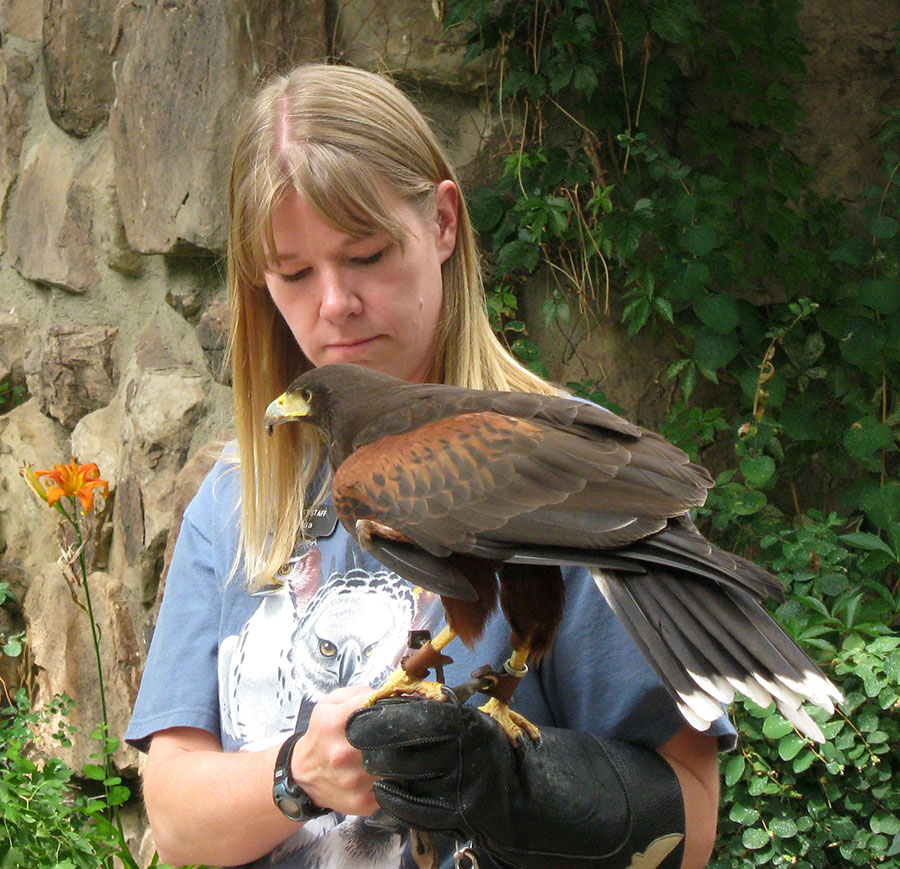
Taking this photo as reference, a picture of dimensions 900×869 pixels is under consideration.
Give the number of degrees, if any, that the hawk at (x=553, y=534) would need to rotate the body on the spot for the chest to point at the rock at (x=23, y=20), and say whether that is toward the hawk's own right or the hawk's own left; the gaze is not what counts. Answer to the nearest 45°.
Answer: approximately 45° to the hawk's own right

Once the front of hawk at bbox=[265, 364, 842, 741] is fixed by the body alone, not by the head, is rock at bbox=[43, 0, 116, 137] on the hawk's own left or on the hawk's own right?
on the hawk's own right

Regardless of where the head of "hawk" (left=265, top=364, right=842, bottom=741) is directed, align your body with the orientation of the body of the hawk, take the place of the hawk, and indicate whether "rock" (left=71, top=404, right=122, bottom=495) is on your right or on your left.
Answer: on your right

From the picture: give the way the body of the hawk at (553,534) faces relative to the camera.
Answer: to the viewer's left

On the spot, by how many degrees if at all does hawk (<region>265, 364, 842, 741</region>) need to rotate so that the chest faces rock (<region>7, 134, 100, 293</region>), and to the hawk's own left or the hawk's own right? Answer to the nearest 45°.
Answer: approximately 45° to the hawk's own right

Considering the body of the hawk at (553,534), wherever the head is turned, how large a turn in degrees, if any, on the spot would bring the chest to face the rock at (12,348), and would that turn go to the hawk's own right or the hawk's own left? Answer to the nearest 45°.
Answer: approximately 45° to the hawk's own right

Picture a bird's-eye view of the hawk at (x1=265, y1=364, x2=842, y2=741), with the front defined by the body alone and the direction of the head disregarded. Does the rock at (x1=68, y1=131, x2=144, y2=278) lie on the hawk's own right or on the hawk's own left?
on the hawk's own right
